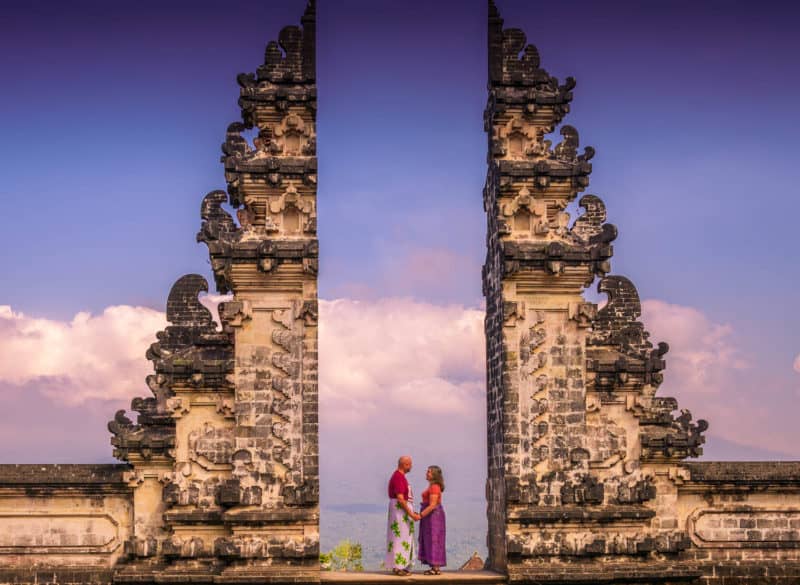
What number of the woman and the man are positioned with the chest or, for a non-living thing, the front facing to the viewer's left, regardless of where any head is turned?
1

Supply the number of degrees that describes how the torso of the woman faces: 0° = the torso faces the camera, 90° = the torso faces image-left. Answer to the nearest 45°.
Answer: approximately 90°

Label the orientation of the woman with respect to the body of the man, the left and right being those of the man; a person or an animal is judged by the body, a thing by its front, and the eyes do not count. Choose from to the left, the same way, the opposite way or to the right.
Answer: the opposite way

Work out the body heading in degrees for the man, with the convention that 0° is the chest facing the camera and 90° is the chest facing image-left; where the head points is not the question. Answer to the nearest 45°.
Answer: approximately 270°

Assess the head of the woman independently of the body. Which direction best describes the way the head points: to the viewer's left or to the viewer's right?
to the viewer's left
